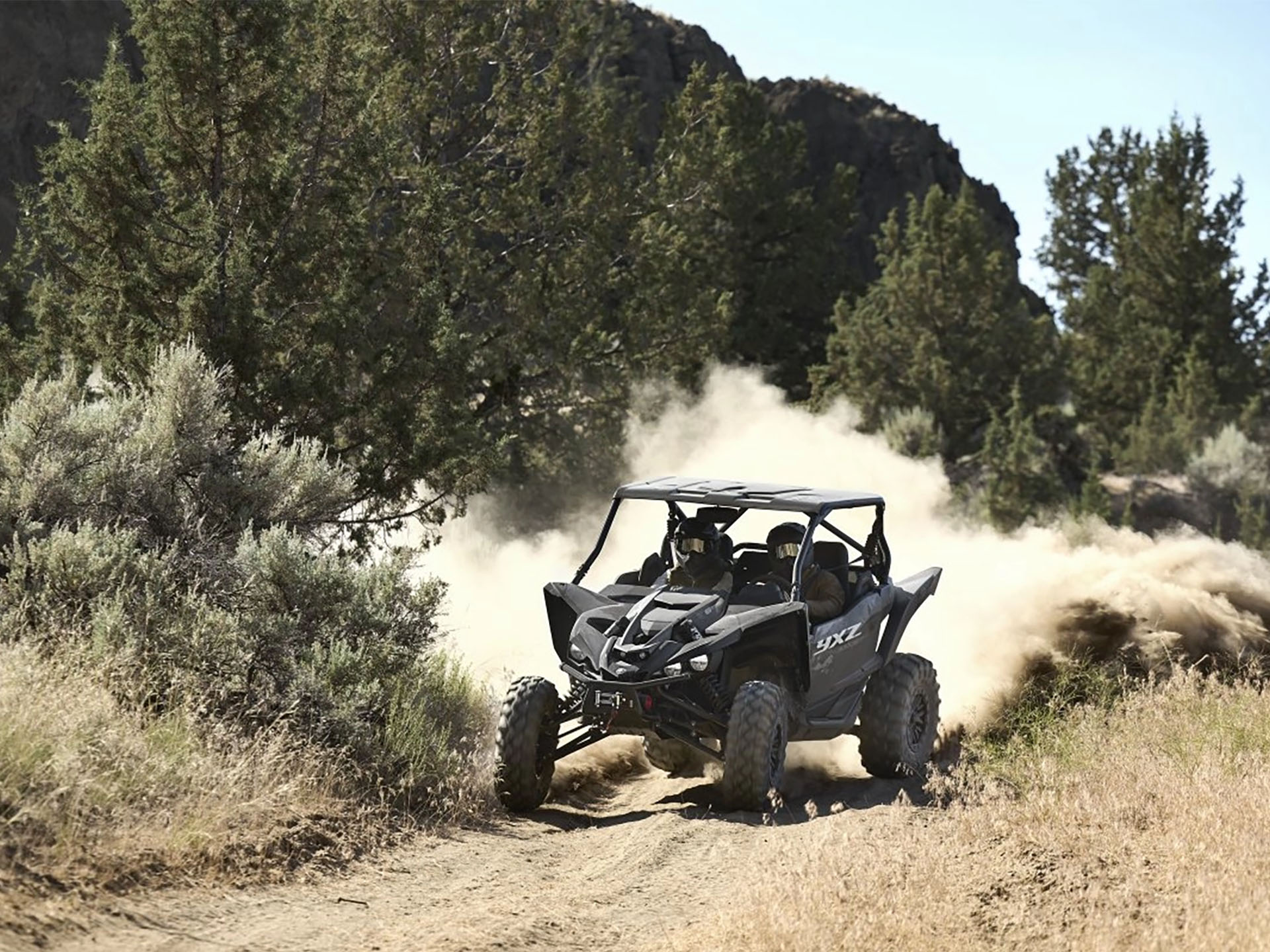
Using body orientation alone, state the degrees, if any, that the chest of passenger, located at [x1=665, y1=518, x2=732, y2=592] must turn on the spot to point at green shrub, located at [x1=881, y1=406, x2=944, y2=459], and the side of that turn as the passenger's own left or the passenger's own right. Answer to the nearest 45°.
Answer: approximately 135° to the passenger's own right

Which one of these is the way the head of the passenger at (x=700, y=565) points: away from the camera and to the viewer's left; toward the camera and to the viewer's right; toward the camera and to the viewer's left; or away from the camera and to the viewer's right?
toward the camera and to the viewer's left

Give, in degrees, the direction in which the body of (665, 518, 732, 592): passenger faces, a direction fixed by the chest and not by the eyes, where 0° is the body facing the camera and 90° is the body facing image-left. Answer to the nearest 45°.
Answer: approximately 45°

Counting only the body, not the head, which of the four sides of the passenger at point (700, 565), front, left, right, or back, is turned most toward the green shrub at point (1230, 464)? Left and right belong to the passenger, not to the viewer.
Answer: back

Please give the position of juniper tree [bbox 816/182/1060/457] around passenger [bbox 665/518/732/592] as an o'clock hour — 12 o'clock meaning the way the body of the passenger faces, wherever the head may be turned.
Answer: The juniper tree is roughly at 5 o'clock from the passenger.

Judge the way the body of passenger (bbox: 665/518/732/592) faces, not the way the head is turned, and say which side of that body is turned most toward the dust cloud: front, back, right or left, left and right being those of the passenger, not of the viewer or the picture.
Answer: back

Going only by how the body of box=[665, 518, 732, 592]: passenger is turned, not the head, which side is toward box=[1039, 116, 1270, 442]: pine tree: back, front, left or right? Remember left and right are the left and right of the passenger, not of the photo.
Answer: back

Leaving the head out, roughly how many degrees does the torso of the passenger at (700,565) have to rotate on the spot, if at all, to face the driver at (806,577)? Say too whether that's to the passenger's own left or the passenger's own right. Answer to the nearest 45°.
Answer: approximately 135° to the passenger's own left
